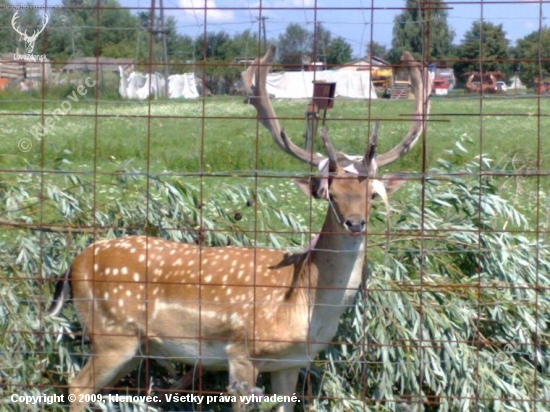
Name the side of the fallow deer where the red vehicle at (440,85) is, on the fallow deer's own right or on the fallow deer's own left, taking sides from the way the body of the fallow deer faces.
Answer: on the fallow deer's own left

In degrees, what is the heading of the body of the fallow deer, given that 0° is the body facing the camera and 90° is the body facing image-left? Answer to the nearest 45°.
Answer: approximately 270°

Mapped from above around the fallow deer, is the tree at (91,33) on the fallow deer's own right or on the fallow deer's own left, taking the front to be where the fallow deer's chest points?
on the fallow deer's own left

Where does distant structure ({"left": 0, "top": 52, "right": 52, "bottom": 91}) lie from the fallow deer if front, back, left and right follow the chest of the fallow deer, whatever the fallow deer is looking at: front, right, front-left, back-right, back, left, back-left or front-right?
back-left

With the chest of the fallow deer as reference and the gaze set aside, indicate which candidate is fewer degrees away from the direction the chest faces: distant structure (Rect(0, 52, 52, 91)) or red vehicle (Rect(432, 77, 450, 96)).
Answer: the red vehicle

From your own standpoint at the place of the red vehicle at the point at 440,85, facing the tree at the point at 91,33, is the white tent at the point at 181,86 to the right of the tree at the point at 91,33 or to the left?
left
